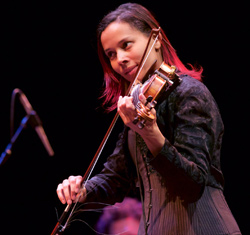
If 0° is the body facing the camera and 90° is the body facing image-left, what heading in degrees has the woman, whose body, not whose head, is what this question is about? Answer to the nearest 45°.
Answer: approximately 45°
